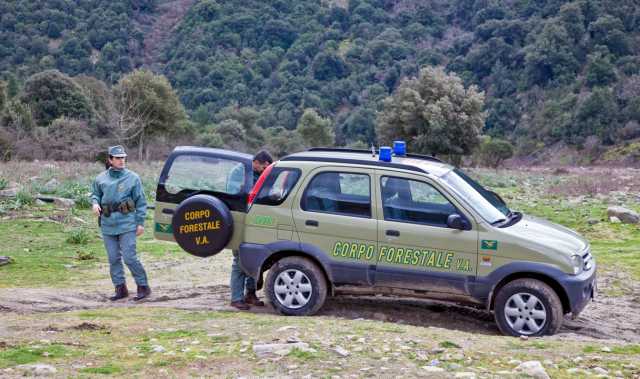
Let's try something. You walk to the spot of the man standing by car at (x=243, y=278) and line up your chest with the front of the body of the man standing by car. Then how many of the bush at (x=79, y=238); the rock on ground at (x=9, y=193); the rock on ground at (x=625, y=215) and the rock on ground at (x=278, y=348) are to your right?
1

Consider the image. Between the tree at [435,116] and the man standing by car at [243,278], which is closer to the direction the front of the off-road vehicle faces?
the tree

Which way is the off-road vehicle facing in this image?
to the viewer's right

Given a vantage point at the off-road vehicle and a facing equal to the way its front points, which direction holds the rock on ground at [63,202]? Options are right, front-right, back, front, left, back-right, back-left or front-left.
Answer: back-left

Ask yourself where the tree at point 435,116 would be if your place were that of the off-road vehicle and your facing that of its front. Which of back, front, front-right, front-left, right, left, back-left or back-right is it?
left
